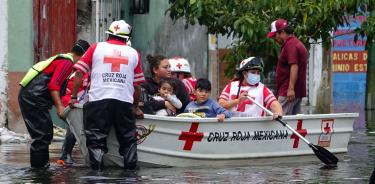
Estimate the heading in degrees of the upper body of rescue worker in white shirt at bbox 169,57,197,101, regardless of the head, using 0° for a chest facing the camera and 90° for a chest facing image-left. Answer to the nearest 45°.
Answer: approximately 45°

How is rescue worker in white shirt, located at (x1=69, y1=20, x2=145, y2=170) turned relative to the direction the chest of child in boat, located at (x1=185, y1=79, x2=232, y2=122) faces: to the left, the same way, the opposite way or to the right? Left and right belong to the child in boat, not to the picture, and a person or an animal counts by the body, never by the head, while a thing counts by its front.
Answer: the opposite way

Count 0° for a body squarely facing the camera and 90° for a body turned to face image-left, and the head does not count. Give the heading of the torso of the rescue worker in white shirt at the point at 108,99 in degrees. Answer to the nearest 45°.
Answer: approximately 180°

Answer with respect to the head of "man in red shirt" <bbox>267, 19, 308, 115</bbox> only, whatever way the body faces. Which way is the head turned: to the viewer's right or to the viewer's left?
to the viewer's left

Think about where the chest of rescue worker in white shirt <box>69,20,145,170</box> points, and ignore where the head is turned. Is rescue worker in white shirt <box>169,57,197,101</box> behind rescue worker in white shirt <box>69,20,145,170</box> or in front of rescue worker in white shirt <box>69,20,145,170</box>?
in front

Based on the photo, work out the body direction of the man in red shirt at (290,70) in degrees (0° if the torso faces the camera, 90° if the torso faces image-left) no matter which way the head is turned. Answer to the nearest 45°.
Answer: approximately 90°
